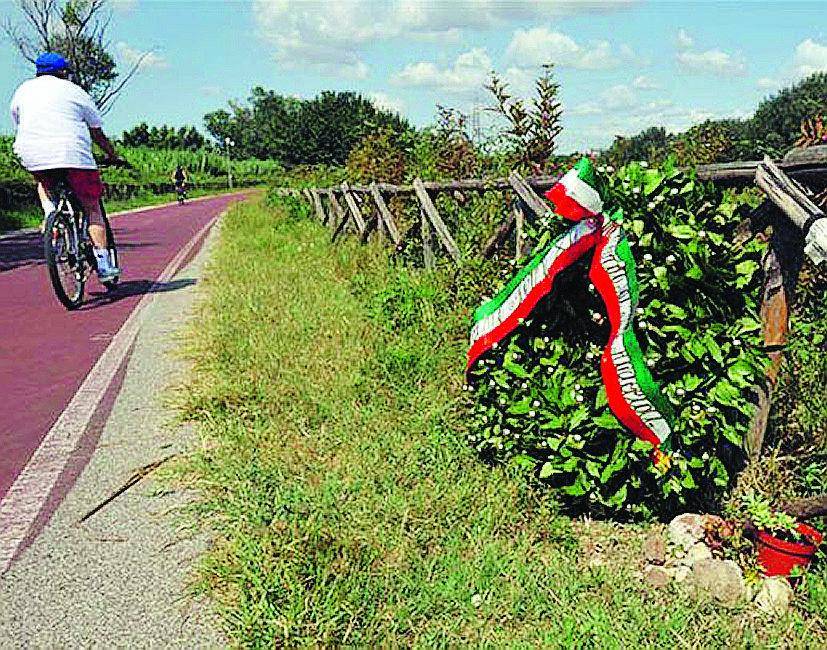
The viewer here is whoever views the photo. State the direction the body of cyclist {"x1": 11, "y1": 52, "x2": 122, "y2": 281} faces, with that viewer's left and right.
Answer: facing away from the viewer and to the right of the viewer

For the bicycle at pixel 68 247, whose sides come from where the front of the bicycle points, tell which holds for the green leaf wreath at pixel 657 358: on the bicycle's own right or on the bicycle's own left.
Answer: on the bicycle's own right

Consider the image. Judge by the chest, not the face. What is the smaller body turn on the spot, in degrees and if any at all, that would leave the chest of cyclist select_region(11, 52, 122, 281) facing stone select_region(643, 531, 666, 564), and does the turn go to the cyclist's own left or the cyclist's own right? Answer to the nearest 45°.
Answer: approximately 135° to the cyclist's own right

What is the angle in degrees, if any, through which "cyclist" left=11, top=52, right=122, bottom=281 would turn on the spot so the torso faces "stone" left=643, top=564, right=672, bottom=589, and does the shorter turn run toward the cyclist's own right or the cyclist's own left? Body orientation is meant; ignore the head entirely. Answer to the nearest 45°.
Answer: approximately 135° to the cyclist's own right

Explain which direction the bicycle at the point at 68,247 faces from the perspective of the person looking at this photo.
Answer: facing away from the viewer and to the right of the viewer

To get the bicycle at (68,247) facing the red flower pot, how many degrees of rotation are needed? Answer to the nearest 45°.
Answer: approximately 135° to its right

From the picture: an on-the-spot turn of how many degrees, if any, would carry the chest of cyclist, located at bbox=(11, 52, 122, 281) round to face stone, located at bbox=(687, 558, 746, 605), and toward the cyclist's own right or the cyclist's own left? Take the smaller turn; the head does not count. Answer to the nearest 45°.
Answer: approximately 135° to the cyclist's own right

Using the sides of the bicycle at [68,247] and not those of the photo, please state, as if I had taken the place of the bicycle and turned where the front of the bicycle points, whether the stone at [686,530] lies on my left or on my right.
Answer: on my right

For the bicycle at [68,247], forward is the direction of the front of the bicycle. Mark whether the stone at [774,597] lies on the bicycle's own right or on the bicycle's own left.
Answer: on the bicycle's own right

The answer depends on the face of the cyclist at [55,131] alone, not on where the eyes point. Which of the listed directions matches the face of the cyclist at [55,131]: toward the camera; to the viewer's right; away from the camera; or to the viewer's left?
away from the camera

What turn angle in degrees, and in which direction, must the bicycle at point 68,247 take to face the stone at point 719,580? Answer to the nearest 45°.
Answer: approximately 135° to its right
